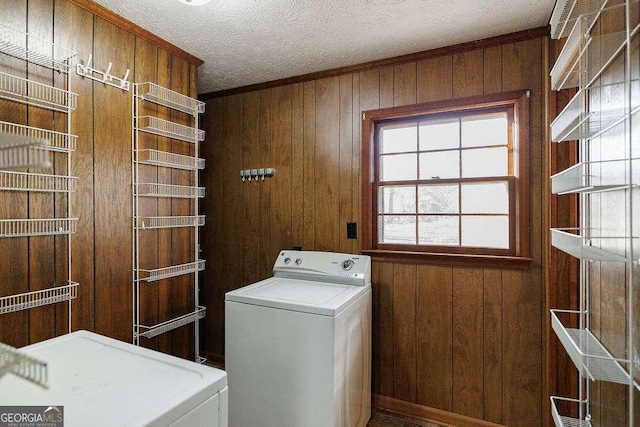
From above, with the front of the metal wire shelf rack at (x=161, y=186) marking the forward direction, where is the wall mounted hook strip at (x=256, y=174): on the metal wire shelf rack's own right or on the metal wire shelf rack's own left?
on the metal wire shelf rack's own left

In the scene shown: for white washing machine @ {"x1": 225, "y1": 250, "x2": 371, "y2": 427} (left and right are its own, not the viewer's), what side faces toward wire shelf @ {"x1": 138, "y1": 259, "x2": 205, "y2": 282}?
right

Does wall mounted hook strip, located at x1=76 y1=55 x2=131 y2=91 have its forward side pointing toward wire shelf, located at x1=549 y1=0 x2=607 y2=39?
yes

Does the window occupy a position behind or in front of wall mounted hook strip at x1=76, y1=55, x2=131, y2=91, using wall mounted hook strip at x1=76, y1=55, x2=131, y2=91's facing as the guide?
in front

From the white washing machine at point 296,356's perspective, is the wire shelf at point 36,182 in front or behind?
in front

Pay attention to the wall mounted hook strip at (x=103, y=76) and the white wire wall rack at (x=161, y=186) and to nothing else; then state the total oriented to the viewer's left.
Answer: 0

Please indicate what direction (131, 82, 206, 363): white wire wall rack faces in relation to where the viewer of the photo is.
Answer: facing the viewer and to the right of the viewer

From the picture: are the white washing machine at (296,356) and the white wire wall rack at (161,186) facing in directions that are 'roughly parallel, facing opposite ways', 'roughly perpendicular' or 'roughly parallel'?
roughly perpendicular

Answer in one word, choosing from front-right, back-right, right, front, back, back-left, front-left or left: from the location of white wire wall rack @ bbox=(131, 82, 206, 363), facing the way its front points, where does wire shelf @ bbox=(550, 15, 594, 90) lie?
front

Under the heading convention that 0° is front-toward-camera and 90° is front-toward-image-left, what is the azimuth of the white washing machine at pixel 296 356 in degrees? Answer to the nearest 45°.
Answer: approximately 45°

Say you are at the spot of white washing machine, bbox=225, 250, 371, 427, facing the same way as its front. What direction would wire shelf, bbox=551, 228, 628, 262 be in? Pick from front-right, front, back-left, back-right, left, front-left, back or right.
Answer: left

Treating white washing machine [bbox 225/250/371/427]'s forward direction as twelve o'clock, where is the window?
The window is roughly at 7 o'clock from the white washing machine.
